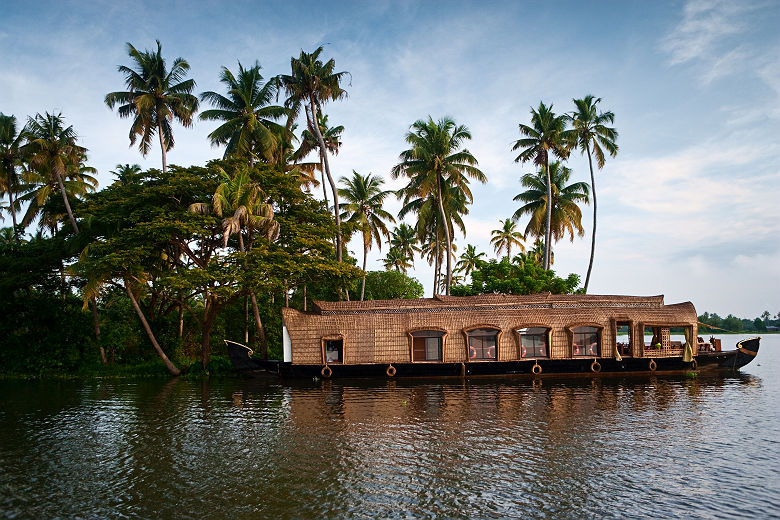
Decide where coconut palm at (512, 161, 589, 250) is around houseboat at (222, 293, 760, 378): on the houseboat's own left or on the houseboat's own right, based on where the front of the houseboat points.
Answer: on the houseboat's own left

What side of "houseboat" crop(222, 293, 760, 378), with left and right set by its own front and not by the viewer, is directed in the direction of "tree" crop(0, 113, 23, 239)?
back

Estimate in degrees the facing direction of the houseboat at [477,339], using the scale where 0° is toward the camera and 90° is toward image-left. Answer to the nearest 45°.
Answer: approximately 270°

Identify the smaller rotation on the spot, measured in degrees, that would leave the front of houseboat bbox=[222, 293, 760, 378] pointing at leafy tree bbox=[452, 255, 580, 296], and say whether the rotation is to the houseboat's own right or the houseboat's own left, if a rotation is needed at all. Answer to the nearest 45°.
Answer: approximately 90° to the houseboat's own left

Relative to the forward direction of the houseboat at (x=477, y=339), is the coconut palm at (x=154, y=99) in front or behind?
behind

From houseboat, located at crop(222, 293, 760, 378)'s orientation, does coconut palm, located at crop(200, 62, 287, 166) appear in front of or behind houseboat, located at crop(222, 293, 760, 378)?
behind

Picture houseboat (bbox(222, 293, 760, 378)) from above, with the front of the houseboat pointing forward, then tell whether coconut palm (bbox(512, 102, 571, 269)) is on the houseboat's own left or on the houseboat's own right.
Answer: on the houseboat's own left

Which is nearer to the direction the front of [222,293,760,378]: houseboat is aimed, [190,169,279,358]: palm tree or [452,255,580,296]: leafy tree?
the leafy tree

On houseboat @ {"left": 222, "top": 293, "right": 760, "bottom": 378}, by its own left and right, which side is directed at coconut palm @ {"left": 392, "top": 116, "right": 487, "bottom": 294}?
left
